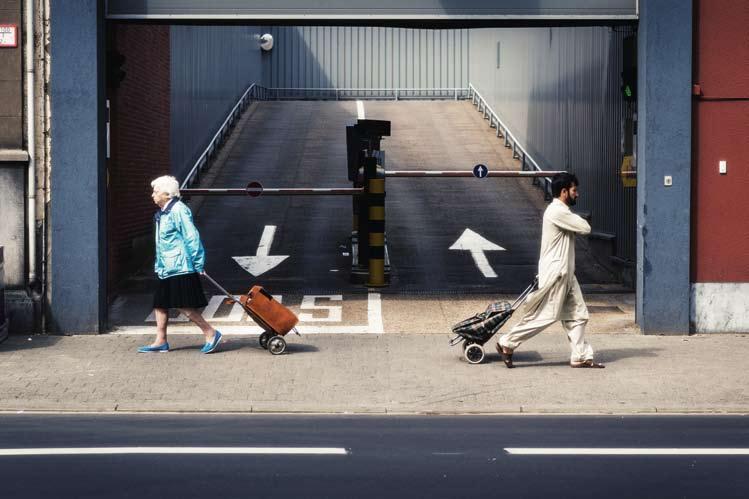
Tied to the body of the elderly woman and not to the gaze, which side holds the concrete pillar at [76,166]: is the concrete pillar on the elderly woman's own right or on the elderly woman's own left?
on the elderly woman's own right

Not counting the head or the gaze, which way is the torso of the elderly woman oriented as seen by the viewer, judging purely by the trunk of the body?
to the viewer's left

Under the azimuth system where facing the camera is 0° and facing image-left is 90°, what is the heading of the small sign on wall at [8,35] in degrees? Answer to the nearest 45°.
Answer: approximately 0°

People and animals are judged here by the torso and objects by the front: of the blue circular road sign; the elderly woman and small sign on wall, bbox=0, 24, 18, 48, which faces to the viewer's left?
the elderly woman

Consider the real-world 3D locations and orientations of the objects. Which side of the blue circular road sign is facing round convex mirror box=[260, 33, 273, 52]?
back
